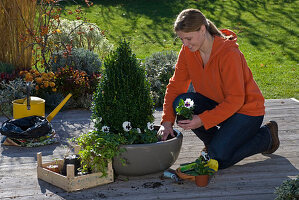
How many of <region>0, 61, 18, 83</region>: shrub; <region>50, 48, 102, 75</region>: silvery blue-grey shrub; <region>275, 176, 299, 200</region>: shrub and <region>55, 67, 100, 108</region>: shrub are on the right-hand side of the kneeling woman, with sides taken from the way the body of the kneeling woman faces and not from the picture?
3

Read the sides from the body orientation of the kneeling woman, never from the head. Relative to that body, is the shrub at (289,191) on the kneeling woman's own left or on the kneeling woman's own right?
on the kneeling woman's own left

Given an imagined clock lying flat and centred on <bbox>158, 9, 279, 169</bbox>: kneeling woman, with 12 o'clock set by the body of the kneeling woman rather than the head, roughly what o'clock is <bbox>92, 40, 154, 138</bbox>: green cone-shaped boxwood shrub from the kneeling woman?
The green cone-shaped boxwood shrub is roughly at 1 o'clock from the kneeling woman.

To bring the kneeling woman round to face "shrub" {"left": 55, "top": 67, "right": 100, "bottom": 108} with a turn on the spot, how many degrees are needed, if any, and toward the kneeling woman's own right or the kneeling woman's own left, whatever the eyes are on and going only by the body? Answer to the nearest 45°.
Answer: approximately 90° to the kneeling woman's own right

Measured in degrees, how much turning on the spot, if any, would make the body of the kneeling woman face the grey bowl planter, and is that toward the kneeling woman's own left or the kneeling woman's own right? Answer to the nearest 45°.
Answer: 0° — they already face it

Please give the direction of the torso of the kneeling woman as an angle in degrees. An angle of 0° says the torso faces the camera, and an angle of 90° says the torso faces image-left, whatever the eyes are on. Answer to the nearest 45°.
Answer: approximately 45°

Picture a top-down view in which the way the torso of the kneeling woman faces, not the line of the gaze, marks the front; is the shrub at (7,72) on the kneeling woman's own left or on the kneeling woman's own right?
on the kneeling woman's own right

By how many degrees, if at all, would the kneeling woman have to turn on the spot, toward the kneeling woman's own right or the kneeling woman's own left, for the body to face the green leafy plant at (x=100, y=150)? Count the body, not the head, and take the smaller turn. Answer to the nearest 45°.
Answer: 0° — they already face it
